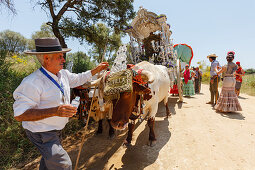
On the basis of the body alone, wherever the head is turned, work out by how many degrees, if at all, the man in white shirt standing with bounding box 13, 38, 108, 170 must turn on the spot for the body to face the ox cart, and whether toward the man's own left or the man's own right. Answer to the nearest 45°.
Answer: approximately 45° to the man's own left

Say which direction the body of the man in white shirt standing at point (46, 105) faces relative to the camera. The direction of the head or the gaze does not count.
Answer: to the viewer's right
